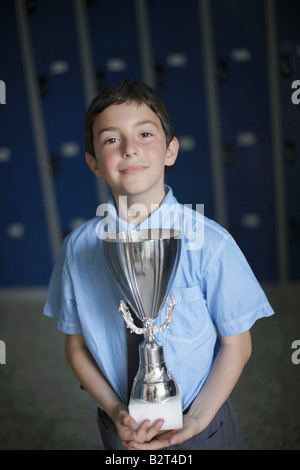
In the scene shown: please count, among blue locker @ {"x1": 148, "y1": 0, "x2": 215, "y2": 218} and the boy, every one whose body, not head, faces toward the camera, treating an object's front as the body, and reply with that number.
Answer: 2

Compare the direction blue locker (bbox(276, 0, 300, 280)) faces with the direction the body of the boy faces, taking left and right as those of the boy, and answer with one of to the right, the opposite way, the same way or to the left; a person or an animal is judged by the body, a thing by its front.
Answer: the same way

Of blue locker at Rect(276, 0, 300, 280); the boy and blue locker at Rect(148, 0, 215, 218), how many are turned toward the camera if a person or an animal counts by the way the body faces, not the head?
3

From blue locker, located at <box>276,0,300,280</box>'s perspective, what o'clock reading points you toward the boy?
The boy is roughly at 12 o'clock from the blue locker.

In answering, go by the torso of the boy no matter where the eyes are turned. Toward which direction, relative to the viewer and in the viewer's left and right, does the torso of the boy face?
facing the viewer

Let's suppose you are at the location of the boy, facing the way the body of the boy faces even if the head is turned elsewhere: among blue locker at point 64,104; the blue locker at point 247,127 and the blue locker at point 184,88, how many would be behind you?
3

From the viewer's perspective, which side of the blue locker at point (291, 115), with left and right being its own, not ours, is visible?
front

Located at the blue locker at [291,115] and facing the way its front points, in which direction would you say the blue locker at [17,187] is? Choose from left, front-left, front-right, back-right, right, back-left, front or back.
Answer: right

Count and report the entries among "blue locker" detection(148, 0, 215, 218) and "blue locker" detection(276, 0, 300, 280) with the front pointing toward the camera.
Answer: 2

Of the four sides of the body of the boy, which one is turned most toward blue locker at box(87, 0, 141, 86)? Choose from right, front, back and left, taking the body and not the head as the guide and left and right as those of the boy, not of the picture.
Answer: back

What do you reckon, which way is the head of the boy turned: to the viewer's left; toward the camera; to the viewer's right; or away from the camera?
toward the camera

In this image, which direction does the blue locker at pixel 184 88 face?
toward the camera

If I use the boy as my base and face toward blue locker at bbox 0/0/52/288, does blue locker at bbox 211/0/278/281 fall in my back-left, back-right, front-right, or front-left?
front-right

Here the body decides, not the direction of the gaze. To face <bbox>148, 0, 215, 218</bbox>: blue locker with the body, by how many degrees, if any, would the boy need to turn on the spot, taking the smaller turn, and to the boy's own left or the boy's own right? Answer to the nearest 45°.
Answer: approximately 180°

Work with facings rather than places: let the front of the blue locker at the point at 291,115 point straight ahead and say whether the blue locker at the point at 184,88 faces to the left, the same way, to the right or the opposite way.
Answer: the same way

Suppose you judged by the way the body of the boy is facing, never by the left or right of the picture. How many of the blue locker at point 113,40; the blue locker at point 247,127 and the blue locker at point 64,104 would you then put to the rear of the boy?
3
